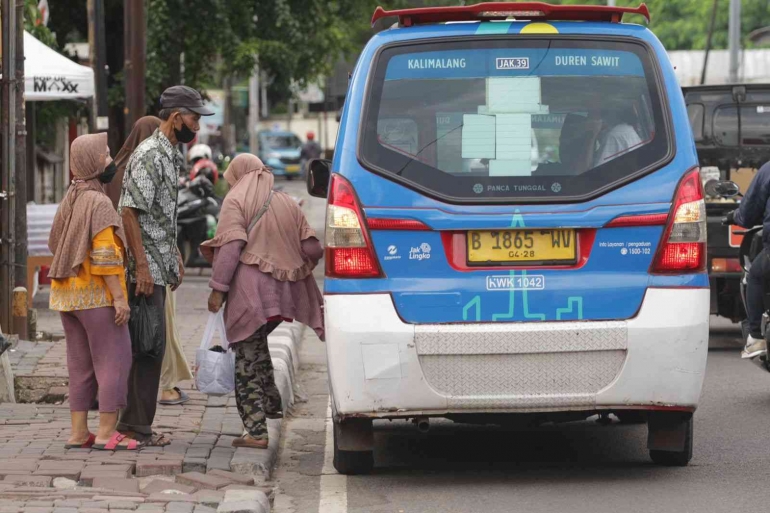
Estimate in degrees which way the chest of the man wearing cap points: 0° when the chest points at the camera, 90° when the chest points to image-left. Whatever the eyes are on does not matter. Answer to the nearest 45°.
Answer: approximately 270°

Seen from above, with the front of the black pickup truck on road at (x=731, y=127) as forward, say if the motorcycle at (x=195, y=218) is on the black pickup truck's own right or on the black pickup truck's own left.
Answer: on the black pickup truck's own left

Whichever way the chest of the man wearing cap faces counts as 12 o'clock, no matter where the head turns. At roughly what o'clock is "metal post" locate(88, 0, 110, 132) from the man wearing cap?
The metal post is roughly at 9 o'clock from the man wearing cap.

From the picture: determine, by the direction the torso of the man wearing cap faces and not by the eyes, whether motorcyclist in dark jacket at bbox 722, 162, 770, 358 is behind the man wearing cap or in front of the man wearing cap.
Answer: in front

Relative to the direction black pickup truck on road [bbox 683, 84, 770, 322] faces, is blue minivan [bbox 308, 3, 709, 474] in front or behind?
behind

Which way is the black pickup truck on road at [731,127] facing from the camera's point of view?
away from the camera

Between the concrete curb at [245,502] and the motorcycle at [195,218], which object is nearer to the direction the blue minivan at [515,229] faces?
the motorcycle

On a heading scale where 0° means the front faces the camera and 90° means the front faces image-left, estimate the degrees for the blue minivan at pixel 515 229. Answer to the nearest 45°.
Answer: approximately 180°

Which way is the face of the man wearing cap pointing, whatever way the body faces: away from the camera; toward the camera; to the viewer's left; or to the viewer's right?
to the viewer's right

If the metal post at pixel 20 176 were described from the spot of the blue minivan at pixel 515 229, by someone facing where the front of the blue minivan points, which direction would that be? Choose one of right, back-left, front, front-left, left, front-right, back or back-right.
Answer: front-left

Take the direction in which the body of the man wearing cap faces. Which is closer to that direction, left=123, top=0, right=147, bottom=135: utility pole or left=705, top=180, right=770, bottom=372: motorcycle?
the motorcycle

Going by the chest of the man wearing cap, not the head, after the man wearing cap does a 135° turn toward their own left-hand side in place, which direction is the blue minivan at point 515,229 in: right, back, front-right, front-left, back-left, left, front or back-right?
right

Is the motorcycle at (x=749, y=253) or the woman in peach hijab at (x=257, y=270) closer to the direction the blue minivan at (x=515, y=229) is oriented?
the motorcycle

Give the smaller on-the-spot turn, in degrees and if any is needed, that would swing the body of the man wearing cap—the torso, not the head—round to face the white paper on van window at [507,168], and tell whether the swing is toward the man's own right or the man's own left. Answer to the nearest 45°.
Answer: approximately 45° to the man's own right
